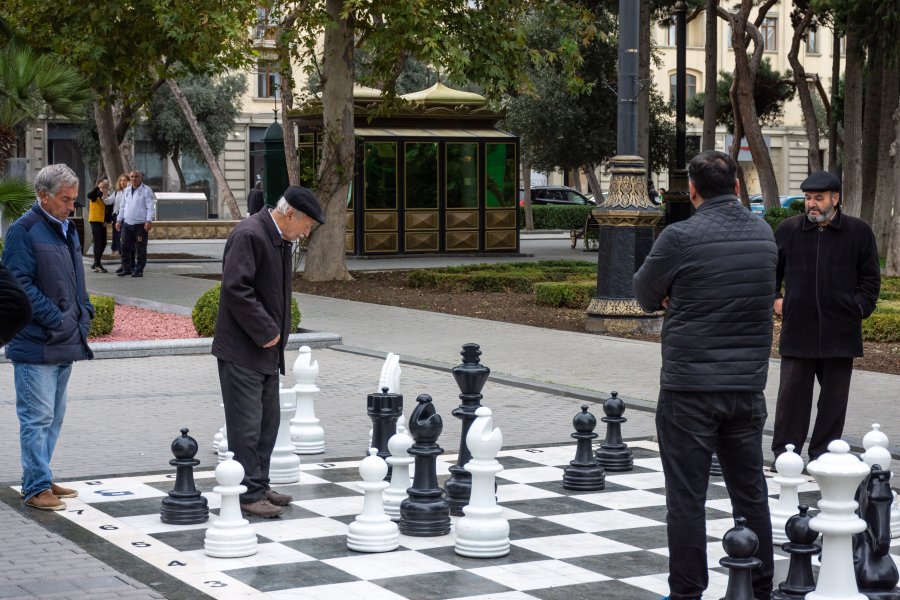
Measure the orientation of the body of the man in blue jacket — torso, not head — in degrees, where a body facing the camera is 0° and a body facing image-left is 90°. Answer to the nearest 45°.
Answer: approximately 315°

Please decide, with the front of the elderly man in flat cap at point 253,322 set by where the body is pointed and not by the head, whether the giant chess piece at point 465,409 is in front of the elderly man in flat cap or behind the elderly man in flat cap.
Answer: in front

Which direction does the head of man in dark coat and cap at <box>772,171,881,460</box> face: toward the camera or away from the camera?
toward the camera

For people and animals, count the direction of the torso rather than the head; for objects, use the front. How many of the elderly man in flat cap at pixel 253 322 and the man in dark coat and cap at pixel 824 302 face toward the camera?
1

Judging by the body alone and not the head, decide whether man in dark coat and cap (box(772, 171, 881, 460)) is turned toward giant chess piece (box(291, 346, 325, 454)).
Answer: no

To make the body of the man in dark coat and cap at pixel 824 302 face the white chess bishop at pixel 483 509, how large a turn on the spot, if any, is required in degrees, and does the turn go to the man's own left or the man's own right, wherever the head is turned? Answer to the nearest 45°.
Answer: approximately 45° to the man's own right

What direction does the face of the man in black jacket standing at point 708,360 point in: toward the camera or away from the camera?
away from the camera

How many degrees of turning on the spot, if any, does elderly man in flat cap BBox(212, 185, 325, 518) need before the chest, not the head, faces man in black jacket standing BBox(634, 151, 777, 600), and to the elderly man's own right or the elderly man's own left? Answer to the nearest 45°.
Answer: approximately 45° to the elderly man's own right

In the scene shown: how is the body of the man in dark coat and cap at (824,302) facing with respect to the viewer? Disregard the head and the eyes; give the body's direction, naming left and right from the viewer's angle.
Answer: facing the viewer

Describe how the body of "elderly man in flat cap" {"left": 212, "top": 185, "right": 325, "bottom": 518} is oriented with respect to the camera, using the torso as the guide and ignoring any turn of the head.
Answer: to the viewer's right

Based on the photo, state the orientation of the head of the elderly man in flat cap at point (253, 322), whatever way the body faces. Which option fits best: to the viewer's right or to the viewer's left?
to the viewer's right

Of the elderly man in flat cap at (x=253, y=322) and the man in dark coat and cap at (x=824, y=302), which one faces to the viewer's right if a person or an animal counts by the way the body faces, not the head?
the elderly man in flat cap

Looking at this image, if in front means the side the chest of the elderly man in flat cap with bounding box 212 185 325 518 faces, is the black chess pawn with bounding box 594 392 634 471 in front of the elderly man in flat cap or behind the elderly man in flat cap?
in front

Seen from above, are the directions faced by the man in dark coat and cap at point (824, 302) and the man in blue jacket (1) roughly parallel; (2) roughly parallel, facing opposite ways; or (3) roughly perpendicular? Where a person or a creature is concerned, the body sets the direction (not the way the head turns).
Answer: roughly perpendicular

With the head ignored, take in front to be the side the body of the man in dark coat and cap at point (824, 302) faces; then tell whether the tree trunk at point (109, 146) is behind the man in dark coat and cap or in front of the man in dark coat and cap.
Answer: behind

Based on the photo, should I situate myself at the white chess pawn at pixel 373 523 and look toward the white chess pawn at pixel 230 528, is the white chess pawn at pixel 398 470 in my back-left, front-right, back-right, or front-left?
back-right

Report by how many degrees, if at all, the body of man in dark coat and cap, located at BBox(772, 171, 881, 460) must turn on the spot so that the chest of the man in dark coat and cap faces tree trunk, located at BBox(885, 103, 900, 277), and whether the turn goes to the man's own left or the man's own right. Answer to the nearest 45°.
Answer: approximately 180°

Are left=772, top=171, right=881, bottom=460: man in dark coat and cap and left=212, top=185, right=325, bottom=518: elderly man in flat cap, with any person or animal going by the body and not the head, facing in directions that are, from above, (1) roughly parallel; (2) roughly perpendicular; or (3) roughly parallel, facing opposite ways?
roughly perpendicular

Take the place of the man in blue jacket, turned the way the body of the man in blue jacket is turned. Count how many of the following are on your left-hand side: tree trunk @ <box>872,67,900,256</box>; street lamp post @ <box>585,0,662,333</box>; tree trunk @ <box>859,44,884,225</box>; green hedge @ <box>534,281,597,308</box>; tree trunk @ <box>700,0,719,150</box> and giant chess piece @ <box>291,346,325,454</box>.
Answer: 6

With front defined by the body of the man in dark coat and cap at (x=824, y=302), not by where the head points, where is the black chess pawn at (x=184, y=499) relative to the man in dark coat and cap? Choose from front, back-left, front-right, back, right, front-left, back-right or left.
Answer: front-right
